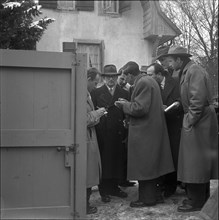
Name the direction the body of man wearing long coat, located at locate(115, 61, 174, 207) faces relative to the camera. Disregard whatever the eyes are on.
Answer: to the viewer's left

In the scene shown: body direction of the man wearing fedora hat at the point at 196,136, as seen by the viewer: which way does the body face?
to the viewer's left

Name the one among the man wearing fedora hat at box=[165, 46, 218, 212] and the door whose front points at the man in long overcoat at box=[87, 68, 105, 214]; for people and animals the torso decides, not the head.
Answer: the man wearing fedora hat

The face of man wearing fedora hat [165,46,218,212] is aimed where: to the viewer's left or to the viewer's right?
to the viewer's left

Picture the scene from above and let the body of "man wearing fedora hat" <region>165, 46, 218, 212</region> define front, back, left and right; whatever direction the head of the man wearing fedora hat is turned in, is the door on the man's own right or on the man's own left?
on the man's own left

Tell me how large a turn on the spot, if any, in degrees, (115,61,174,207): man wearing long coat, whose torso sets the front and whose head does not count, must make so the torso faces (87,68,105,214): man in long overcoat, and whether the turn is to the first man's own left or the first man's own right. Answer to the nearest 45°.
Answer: approximately 45° to the first man's own left

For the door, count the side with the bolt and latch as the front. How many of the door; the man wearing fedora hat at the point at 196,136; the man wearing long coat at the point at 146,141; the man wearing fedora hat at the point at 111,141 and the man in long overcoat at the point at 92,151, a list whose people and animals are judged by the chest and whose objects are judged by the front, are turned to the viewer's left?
2
